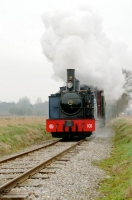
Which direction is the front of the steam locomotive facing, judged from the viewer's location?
facing the viewer

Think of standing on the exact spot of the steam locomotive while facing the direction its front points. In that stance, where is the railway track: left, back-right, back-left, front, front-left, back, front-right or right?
front
